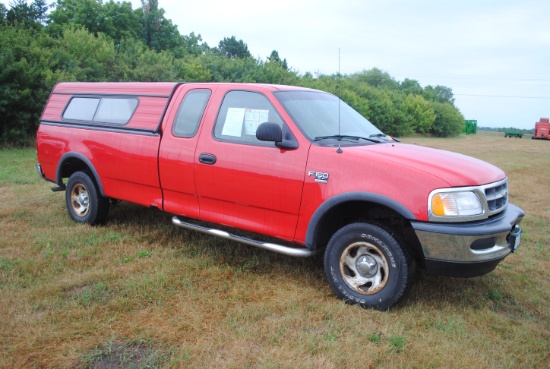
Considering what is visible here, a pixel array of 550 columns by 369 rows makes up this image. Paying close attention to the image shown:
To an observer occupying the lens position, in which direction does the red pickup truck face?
facing the viewer and to the right of the viewer

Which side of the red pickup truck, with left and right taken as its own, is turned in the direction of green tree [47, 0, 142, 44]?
back

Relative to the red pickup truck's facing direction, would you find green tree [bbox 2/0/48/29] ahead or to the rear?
to the rear

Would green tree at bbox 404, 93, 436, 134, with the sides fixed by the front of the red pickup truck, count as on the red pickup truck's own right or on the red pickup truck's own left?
on the red pickup truck's own left

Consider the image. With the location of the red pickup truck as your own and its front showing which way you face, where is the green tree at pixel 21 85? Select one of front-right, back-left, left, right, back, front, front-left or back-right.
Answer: back

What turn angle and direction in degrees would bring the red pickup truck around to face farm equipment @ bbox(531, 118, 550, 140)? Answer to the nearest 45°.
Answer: approximately 90° to its left

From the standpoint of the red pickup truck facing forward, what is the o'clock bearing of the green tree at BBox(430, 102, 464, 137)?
The green tree is roughly at 8 o'clock from the red pickup truck.

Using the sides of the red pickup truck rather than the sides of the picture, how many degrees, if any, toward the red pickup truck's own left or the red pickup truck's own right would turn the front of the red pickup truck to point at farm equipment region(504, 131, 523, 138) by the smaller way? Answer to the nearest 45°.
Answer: approximately 90° to the red pickup truck's own left
